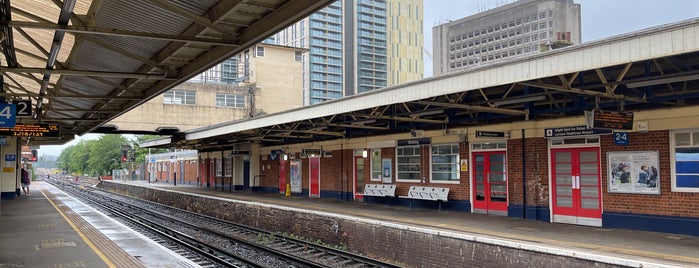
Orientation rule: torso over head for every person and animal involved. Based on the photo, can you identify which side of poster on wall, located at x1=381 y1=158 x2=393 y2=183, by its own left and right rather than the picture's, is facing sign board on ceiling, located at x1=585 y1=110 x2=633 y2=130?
left

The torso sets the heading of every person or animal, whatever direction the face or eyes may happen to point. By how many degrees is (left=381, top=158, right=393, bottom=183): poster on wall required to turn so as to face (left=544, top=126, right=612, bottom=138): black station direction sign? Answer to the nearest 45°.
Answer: approximately 90° to its left

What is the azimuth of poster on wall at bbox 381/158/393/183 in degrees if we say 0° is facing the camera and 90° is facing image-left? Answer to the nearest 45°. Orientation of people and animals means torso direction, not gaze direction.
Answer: approximately 45°

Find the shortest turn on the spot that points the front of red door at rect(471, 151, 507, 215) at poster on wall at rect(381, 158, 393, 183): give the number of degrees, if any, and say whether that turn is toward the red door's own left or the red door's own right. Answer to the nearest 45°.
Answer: approximately 90° to the red door's own right

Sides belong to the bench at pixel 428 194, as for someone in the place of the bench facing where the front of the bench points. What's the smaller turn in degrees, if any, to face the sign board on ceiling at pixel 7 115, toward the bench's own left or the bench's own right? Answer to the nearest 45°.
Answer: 0° — it already faces it

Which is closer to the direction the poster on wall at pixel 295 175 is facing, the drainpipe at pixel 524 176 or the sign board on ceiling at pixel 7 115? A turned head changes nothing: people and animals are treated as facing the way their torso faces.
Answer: the sign board on ceiling

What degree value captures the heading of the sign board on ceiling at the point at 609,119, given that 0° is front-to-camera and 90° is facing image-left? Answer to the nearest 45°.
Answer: approximately 315°

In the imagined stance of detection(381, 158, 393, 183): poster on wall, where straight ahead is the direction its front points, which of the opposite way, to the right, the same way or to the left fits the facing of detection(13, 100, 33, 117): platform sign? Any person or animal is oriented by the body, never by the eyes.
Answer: to the left
